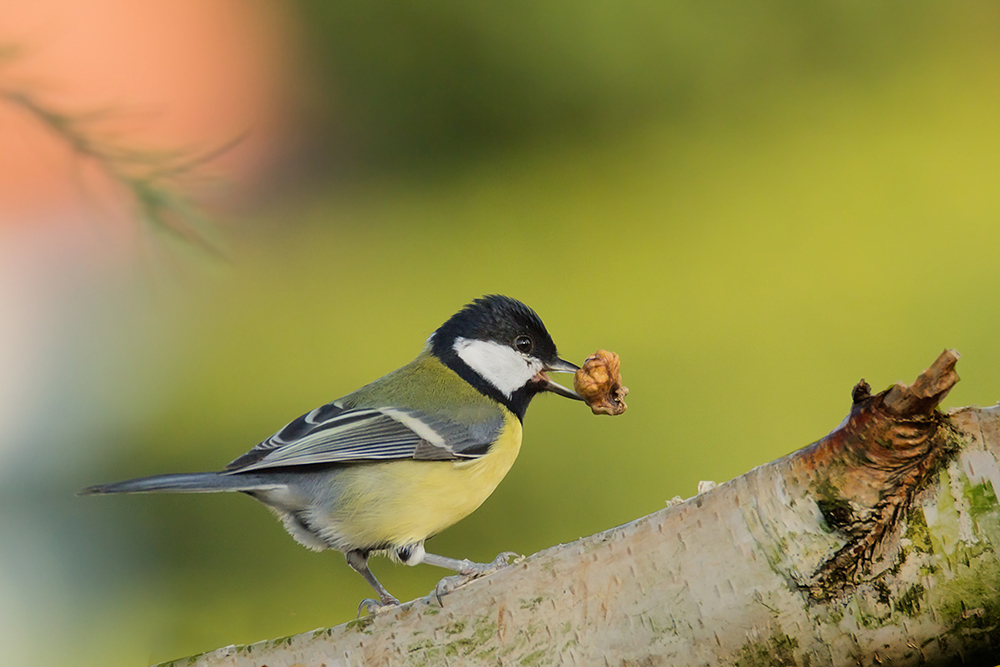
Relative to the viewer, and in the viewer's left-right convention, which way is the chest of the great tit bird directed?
facing to the right of the viewer
